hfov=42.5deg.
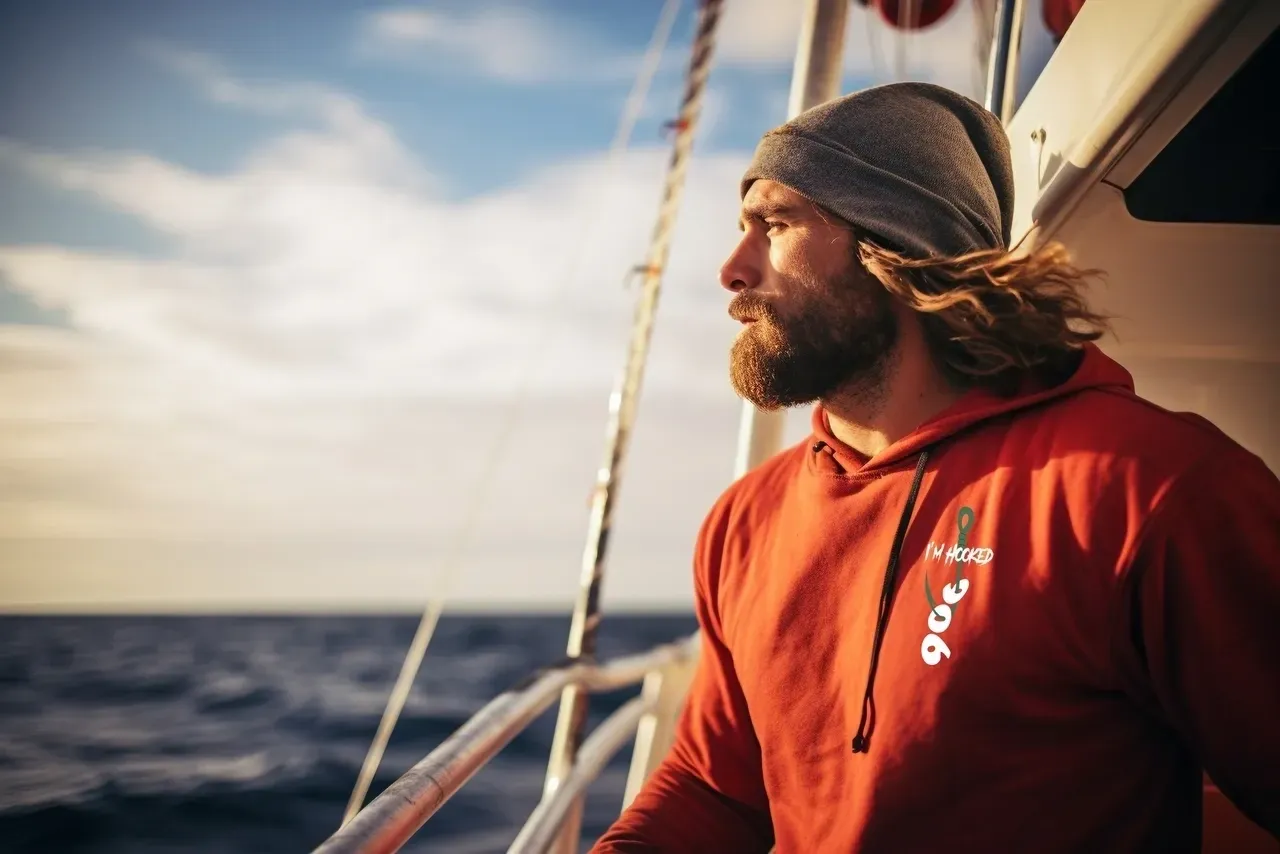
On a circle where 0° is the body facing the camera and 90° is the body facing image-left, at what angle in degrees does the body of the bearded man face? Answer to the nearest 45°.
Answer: approximately 45°

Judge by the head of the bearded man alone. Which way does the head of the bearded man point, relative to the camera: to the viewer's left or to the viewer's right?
to the viewer's left
